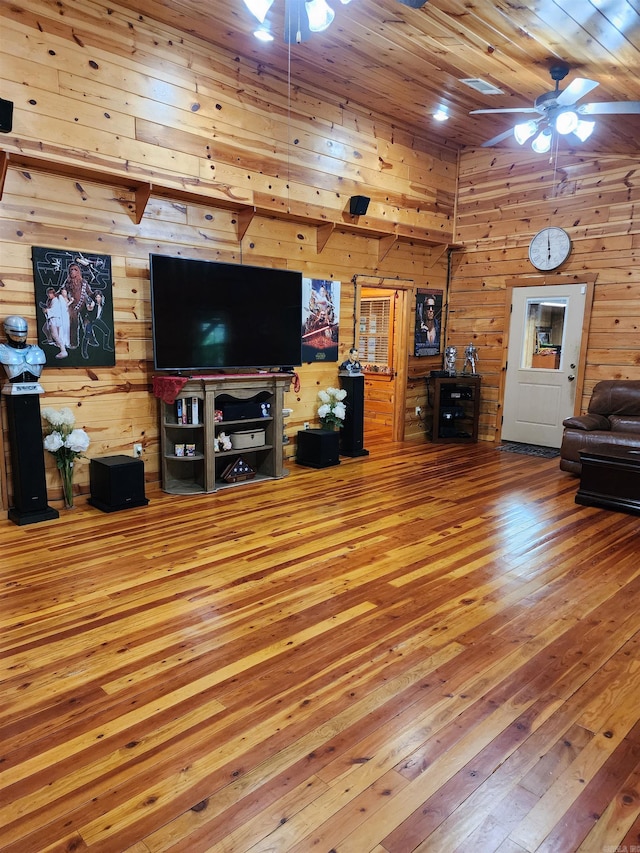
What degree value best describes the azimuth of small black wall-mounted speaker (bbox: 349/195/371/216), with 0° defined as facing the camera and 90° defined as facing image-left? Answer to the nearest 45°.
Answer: approximately 315°

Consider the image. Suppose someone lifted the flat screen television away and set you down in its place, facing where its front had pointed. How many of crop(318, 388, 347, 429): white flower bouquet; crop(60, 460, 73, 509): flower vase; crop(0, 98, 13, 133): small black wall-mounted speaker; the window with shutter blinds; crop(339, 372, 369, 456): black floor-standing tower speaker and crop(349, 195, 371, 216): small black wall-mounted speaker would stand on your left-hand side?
4

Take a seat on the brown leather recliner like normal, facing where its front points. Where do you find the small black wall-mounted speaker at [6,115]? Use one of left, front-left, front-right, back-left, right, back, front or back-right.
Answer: front-right

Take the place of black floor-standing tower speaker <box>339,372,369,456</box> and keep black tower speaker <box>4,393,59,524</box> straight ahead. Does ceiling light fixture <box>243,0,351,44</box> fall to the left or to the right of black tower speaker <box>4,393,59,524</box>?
left

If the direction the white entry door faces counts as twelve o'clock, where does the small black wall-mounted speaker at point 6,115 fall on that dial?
The small black wall-mounted speaker is roughly at 1 o'clock from the white entry door.

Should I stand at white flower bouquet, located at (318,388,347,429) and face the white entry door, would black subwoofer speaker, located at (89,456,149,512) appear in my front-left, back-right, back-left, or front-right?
back-right

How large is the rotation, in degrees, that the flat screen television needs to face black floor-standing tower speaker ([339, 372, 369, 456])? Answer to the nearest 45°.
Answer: approximately 90° to its left

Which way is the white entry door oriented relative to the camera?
toward the camera

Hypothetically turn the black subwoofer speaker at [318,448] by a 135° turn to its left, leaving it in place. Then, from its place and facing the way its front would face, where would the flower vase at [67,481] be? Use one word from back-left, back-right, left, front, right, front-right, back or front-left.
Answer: back-left

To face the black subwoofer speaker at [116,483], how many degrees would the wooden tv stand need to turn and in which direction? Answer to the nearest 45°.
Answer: approximately 90° to its right

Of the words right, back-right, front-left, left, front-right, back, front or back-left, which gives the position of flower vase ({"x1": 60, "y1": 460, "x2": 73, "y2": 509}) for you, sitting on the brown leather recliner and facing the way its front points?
front-right

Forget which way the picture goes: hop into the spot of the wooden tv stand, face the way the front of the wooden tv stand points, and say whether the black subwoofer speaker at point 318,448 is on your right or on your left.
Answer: on your left

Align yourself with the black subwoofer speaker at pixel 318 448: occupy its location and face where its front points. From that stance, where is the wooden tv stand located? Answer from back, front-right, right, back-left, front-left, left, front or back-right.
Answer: right

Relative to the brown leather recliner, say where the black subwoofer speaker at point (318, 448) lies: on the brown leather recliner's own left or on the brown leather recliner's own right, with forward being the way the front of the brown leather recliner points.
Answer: on the brown leather recliner's own right

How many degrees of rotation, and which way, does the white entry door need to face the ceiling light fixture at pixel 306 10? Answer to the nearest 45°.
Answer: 0° — it already faces it

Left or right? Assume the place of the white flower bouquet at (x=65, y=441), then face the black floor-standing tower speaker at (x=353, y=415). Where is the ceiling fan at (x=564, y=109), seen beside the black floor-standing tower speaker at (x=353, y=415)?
right
